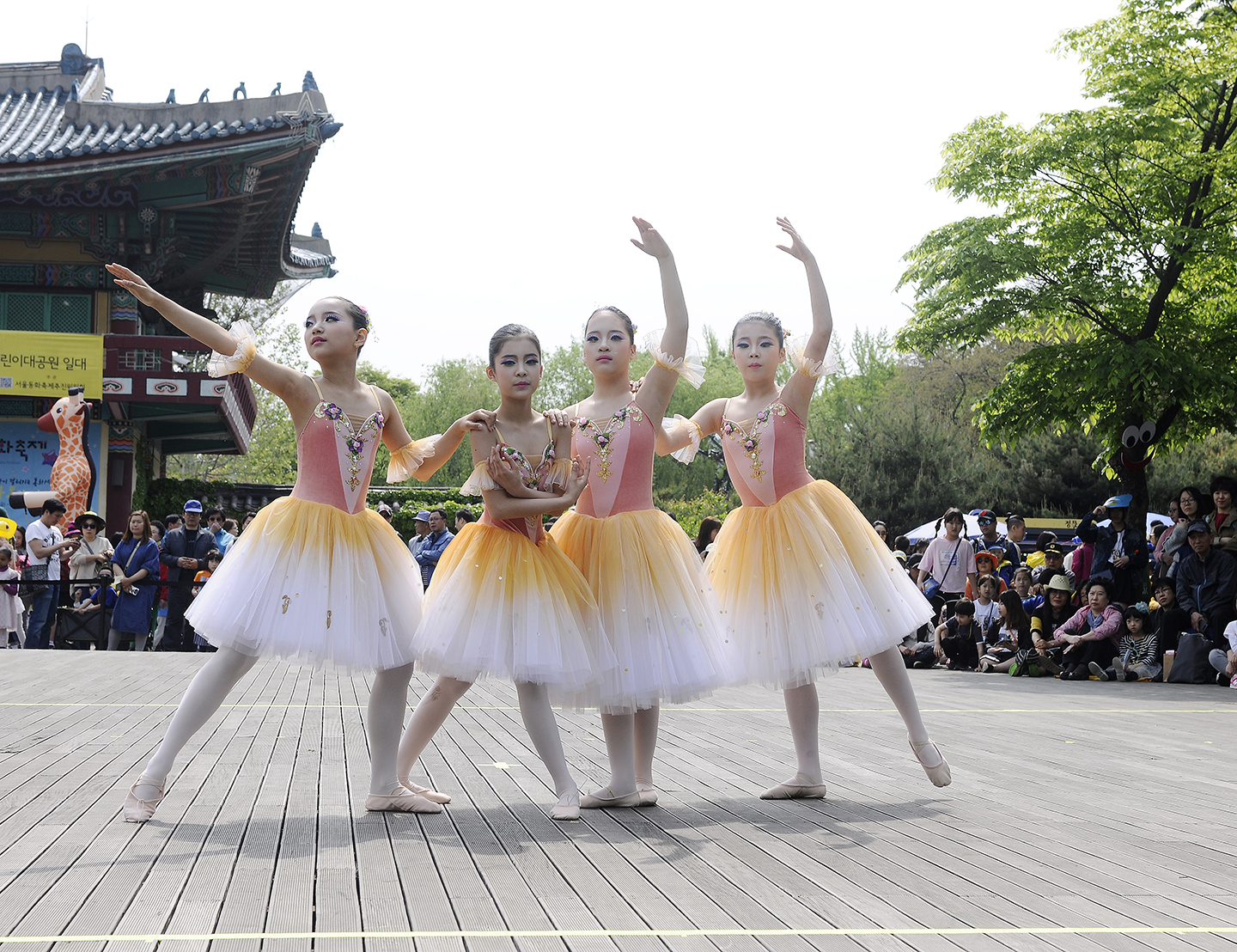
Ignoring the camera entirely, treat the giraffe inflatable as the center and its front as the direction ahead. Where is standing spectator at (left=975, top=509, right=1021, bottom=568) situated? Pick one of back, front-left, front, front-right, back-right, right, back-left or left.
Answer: back-left

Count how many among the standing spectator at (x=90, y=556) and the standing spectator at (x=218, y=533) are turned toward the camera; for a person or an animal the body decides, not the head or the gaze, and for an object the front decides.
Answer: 2

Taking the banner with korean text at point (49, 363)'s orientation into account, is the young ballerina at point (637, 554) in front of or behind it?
in front

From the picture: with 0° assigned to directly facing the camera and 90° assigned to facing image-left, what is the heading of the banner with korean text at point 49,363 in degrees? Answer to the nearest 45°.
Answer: approximately 0°

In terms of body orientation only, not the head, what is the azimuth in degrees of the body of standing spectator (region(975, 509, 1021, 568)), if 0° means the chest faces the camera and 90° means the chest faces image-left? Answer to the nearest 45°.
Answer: approximately 45°

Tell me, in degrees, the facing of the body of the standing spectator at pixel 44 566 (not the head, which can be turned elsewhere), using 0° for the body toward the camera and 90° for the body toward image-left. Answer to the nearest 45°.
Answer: approximately 315°

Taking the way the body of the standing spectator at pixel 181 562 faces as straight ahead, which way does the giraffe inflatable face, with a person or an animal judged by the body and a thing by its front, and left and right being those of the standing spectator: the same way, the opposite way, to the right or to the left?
to the right

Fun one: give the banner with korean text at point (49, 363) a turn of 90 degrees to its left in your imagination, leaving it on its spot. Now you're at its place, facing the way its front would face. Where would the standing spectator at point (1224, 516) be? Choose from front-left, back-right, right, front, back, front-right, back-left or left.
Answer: front-right

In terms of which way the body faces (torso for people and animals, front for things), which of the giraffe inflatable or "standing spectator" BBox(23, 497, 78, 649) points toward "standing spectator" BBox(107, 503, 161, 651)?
"standing spectator" BBox(23, 497, 78, 649)

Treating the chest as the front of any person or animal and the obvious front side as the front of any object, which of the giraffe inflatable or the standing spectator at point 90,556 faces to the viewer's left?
the giraffe inflatable
